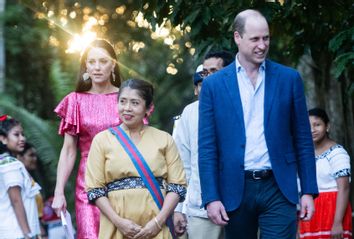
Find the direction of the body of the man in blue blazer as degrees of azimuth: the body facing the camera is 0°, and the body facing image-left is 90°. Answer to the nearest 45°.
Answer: approximately 0°
